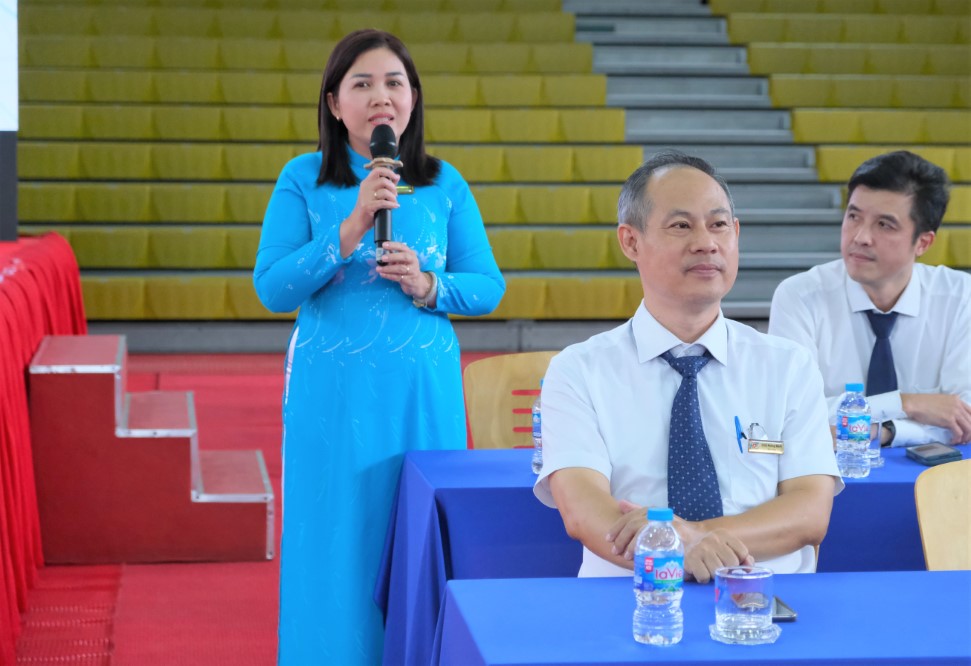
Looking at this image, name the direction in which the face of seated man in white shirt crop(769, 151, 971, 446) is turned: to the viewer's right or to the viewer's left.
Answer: to the viewer's left

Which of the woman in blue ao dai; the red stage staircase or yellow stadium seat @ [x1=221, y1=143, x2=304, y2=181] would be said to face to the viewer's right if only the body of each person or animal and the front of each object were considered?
the red stage staircase

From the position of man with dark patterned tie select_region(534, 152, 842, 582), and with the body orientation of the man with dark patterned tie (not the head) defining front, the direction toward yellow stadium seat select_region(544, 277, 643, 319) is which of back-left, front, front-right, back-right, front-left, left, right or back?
back

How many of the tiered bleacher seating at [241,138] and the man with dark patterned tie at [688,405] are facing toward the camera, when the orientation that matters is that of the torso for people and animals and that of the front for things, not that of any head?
2

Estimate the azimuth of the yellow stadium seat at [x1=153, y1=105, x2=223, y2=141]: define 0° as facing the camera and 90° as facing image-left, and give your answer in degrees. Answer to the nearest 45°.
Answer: approximately 0°

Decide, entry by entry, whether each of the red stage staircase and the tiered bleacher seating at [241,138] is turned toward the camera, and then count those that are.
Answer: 1

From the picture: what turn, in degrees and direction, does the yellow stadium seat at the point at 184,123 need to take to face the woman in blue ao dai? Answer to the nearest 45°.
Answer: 0° — it already faces them

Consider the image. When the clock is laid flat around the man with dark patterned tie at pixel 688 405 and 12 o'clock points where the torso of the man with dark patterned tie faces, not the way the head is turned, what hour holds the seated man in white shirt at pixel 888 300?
The seated man in white shirt is roughly at 7 o'clock from the man with dark patterned tie.

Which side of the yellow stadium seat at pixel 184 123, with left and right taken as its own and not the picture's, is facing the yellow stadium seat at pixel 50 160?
right

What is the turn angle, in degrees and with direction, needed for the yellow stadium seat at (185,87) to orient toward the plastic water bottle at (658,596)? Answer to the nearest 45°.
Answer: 0° — it already faces it
